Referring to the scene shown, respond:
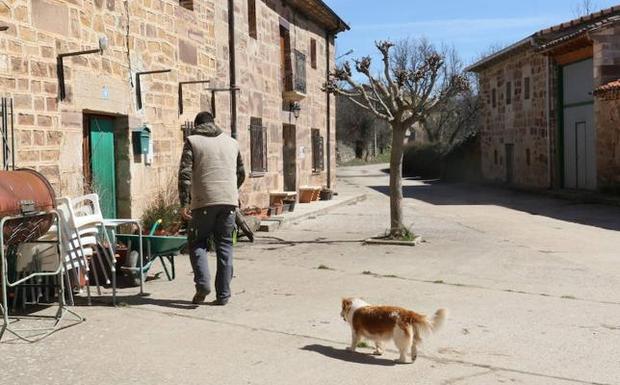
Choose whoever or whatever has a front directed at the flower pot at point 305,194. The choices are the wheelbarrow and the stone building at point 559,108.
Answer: the stone building

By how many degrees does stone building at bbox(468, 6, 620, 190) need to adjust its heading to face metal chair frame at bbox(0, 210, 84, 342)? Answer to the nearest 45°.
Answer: approximately 45° to its left

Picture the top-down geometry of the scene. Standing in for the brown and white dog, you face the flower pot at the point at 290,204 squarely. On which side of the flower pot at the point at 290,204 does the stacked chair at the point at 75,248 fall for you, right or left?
left

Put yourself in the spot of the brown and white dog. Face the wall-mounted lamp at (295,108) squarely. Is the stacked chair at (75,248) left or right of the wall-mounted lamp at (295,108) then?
left

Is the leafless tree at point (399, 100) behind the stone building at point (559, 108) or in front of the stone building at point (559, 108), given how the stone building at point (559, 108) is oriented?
in front

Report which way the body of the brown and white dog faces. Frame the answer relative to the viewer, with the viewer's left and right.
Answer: facing away from the viewer and to the left of the viewer

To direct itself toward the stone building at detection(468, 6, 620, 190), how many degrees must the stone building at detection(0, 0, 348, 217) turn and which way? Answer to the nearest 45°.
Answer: approximately 90° to its left

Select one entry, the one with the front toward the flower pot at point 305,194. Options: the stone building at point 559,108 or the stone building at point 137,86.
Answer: the stone building at point 559,108

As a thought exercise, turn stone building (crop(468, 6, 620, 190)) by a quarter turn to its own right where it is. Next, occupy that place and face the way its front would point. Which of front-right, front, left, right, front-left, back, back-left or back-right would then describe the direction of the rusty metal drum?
back-left

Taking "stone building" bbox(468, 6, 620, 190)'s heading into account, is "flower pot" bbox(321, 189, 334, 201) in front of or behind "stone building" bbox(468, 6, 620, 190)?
in front

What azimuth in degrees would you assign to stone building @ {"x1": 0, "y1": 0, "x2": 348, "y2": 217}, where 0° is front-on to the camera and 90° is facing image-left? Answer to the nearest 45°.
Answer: approximately 315°

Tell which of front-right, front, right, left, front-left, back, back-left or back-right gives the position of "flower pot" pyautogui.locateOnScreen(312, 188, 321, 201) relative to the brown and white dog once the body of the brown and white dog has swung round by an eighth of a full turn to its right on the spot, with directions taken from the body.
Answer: front

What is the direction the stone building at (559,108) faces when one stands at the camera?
facing the viewer and to the left of the viewer
